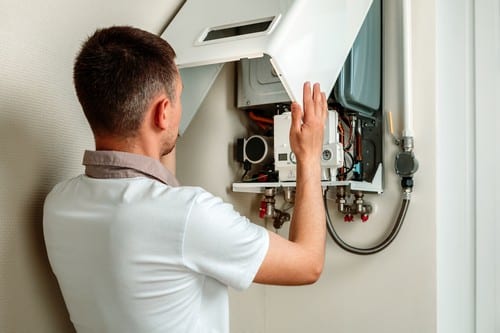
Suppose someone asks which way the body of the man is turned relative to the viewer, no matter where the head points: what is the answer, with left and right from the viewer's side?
facing away from the viewer and to the right of the viewer

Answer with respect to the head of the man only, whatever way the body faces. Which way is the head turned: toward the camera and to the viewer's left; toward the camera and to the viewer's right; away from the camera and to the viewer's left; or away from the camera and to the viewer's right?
away from the camera and to the viewer's right

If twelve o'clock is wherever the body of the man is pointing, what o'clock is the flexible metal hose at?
The flexible metal hose is roughly at 12 o'clock from the man.
